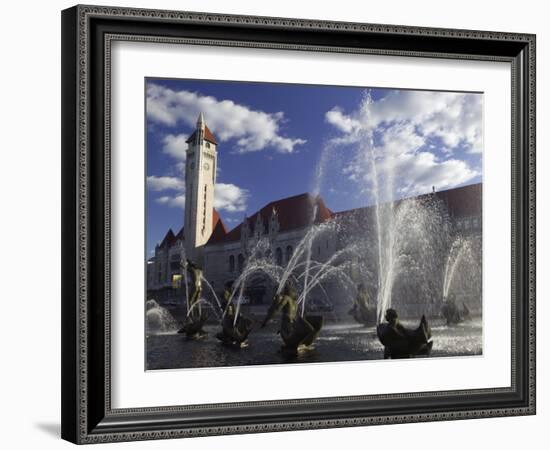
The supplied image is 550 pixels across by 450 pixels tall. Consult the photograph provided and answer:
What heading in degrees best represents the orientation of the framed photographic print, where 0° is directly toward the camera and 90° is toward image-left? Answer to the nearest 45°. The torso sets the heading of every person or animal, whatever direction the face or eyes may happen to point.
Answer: approximately 315°
